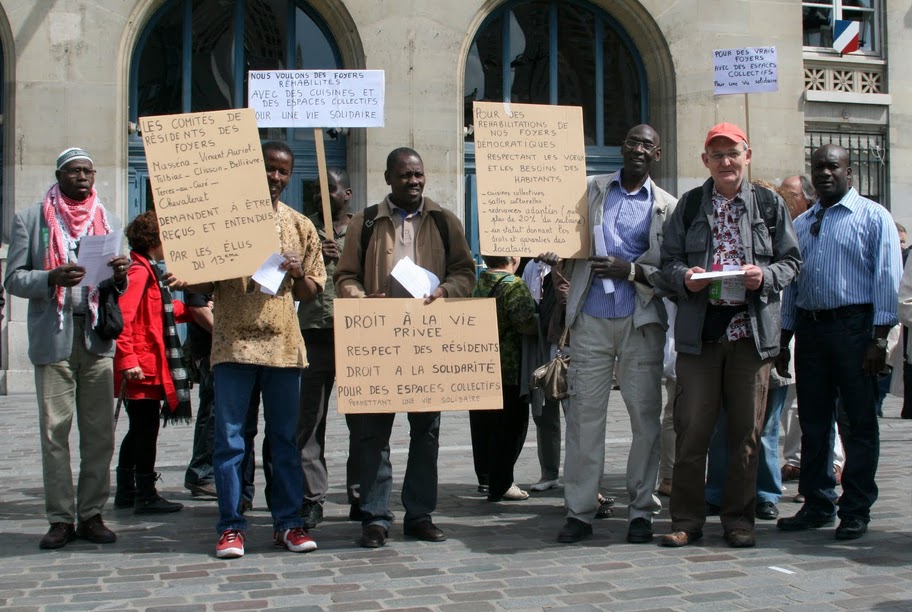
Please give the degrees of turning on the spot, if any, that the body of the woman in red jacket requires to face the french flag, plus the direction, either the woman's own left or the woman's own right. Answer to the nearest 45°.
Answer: approximately 45° to the woman's own left

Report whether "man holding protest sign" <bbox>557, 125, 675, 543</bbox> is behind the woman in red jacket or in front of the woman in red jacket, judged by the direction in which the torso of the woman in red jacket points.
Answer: in front

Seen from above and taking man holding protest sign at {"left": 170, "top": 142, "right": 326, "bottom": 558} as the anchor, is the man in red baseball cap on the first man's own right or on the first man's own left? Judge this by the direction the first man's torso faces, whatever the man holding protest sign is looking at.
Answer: on the first man's own left

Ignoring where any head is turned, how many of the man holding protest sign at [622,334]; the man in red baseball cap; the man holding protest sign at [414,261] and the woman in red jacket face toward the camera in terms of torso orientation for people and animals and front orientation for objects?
3

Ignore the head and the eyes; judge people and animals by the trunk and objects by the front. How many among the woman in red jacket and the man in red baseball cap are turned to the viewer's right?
1

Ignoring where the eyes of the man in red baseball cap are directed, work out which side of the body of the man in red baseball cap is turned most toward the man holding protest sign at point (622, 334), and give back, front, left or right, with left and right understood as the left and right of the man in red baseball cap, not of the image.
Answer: right

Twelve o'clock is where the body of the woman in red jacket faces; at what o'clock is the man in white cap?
The man in white cap is roughly at 4 o'clock from the woman in red jacket.

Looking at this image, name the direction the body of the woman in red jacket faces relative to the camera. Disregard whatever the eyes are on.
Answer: to the viewer's right

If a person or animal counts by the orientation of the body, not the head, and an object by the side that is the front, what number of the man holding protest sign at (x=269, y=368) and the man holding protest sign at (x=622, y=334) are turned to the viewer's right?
0

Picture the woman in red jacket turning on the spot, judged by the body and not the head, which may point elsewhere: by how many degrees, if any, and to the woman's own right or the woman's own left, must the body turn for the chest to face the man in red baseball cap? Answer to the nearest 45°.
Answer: approximately 45° to the woman's own right

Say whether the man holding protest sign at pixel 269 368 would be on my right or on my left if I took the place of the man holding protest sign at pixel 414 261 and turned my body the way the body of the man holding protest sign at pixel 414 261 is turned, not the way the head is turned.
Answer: on my right

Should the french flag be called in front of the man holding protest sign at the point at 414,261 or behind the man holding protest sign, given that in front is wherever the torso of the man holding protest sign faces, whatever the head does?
behind
